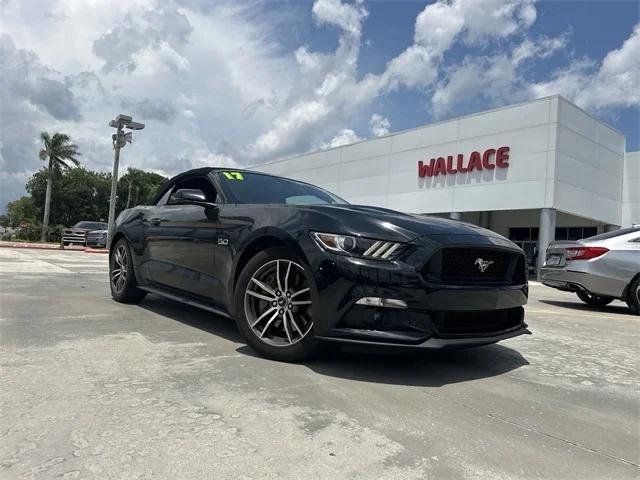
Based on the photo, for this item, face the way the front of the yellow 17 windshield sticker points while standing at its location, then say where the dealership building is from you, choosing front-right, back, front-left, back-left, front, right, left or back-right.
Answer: left

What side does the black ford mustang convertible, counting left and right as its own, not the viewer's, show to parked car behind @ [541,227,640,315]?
left

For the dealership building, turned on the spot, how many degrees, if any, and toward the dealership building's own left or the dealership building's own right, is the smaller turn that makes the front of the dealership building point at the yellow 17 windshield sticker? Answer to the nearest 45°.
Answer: approximately 45° to the dealership building's own left

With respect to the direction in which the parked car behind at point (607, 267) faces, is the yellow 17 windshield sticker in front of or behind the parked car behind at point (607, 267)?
behind

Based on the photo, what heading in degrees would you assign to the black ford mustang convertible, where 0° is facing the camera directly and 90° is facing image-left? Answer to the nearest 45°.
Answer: approximately 315°

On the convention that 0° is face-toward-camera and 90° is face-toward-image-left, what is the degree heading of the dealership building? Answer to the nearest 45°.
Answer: approximately 45°

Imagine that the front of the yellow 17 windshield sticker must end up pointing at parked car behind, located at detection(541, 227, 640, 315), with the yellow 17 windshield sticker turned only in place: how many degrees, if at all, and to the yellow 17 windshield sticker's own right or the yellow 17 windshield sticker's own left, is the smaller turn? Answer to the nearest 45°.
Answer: approximately 45° to the yellow 17 windshield sticker's own left

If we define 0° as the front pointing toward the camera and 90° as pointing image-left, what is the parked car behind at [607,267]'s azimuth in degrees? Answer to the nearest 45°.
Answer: approximately 225°
